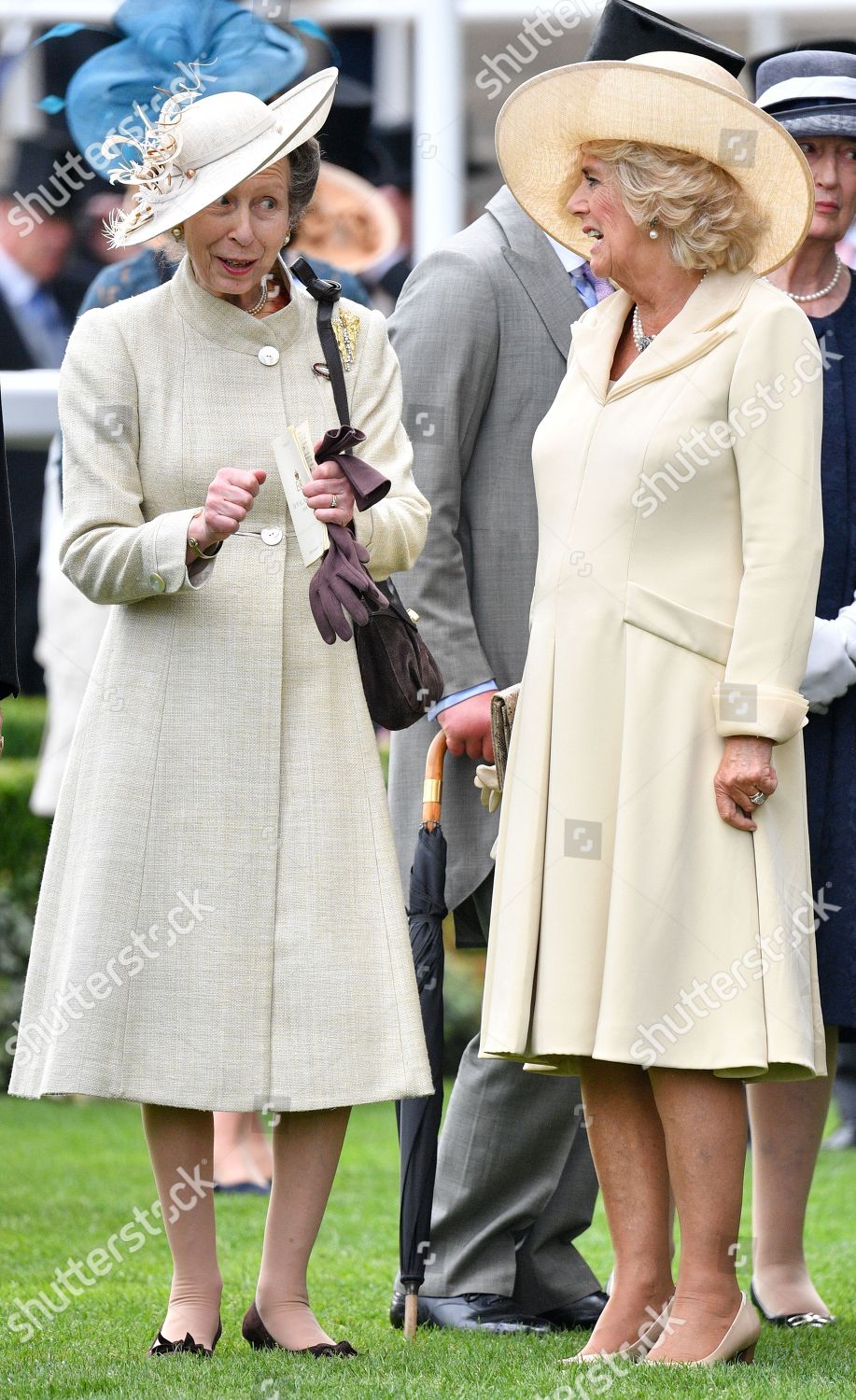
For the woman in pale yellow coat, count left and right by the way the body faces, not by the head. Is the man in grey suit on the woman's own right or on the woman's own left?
on the woman's own right

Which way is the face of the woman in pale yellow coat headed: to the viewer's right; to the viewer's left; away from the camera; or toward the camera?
to the viewer's left

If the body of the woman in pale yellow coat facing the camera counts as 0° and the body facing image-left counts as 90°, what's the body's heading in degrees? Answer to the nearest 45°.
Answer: approximately 45°

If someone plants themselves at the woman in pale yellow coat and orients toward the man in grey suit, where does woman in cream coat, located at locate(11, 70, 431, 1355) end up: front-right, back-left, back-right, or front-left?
front-left

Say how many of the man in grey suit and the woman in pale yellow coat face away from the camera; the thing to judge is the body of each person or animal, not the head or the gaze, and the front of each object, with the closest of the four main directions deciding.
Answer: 0
